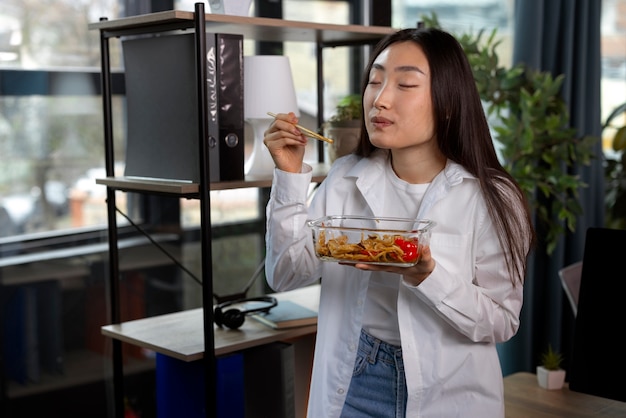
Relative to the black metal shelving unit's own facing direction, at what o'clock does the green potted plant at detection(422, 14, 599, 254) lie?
The green potted plant is roughly at 9 o'clock from the black metal shelving unit.

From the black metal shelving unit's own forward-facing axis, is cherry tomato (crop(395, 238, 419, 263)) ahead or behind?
ahead

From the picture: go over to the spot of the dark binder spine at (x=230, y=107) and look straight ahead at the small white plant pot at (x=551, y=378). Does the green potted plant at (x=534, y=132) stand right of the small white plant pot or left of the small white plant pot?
left

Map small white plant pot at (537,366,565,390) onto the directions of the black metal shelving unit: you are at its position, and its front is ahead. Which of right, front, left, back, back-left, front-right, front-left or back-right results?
front-left

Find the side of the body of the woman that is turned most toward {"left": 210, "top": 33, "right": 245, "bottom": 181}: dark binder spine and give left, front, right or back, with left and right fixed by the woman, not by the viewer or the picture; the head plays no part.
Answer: right

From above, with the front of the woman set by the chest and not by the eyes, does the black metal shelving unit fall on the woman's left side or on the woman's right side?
on the woman's right side

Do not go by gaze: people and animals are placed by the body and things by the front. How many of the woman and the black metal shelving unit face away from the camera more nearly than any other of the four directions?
0

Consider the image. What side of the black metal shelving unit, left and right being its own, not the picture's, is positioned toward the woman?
front

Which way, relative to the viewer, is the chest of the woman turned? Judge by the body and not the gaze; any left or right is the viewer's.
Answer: facing the viewer and to the left of the viewer

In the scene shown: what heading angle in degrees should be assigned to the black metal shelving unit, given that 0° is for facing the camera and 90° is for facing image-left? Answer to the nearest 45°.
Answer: approximately 315°

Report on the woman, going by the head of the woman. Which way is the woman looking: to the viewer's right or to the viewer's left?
to the viewer's left

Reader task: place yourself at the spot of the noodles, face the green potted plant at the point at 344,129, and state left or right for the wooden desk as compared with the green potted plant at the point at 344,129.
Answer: right
